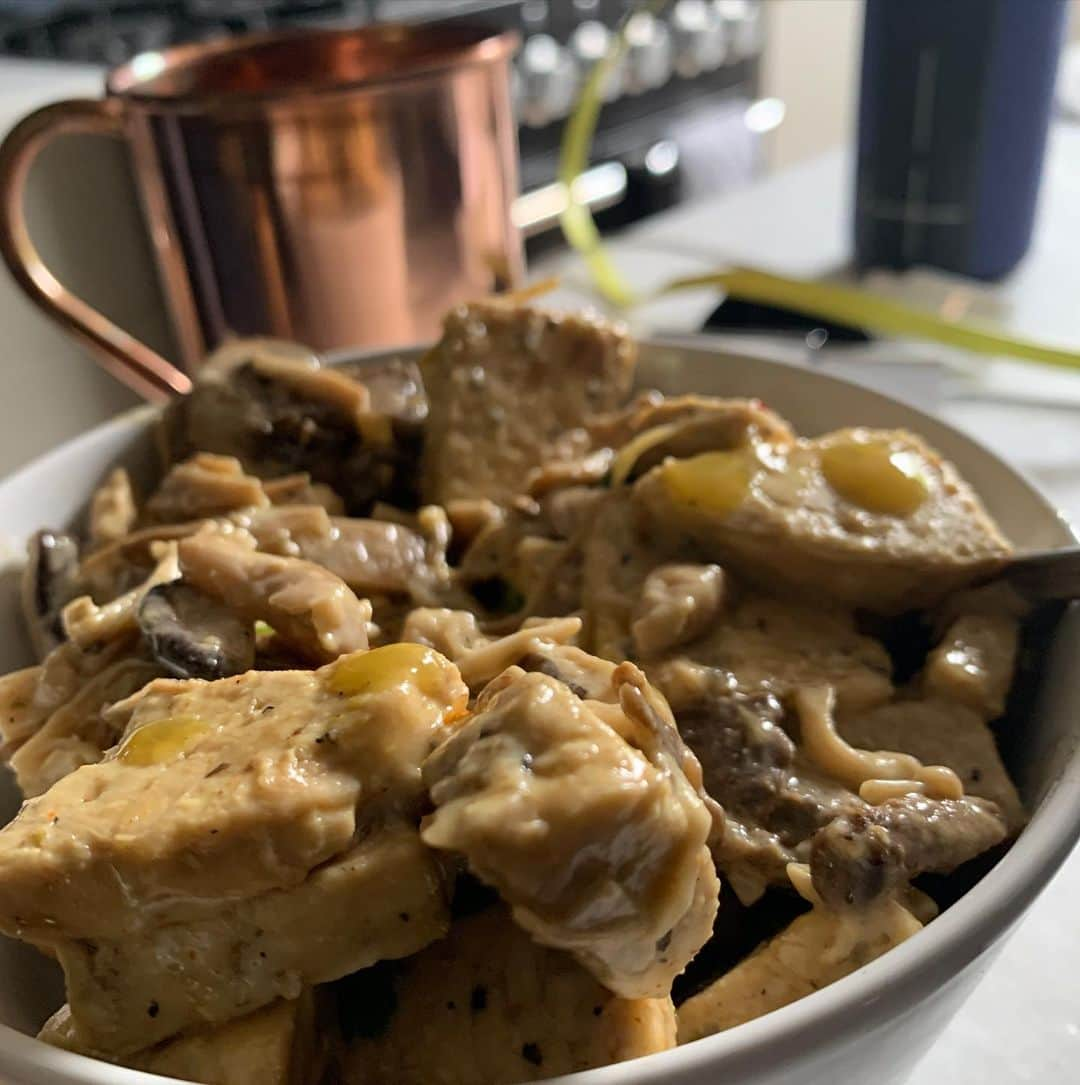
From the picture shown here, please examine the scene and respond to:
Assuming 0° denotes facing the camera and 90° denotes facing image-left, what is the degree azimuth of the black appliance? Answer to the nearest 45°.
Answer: approximately 315°

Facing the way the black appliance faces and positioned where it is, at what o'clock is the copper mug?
The copper mug is roughly at 2 o'clock from the black appliance.

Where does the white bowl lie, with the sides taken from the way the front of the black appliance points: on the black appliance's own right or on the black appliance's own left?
on the black appliance's own right

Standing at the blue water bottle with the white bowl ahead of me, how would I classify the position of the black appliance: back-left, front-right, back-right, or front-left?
back-right
